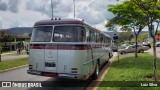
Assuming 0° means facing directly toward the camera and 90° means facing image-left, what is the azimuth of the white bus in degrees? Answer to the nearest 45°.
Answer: approximately 225°
